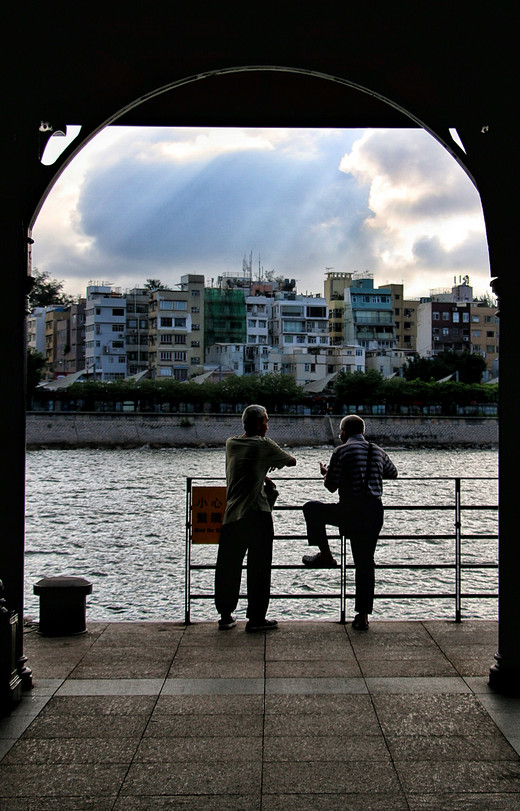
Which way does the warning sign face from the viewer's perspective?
toward the camera

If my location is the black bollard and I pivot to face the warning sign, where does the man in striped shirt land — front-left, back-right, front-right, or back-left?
front-right

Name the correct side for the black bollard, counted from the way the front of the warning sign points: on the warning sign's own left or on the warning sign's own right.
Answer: on the warning sign's own right

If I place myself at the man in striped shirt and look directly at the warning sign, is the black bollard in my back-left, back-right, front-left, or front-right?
front-left

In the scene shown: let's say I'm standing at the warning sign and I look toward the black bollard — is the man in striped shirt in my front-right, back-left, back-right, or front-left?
back-left

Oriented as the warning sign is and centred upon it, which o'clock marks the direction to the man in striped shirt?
The man in striped shirt is roughly at 10 o'clock from the warning sign.
